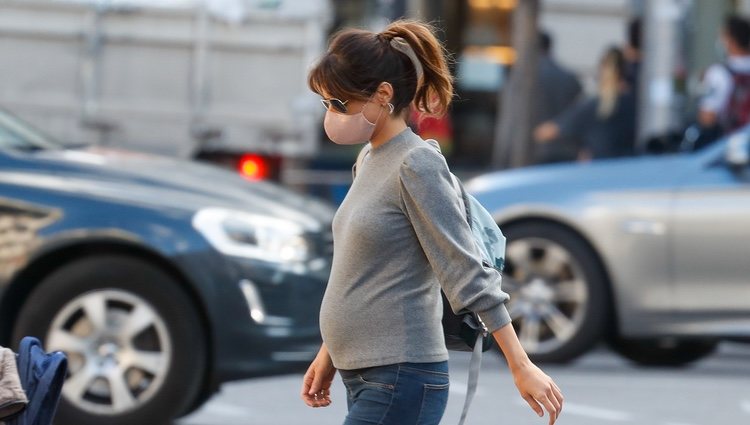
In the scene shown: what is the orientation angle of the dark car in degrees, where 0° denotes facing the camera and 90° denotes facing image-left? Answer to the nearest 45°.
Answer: approximately 270°

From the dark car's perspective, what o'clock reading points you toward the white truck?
The white truck is roughly at 9 o'clock from the dark car.

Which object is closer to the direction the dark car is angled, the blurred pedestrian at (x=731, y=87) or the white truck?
the blurred pedestrian

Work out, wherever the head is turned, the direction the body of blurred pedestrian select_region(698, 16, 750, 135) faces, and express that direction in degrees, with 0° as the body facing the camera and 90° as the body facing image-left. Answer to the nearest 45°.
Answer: approximately 135°

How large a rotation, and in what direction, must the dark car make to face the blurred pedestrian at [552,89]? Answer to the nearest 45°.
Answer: approximately 45° to its left

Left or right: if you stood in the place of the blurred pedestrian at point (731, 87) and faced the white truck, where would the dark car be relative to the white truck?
left

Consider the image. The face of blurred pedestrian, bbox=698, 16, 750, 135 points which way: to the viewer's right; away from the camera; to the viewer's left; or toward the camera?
to the viewer's left

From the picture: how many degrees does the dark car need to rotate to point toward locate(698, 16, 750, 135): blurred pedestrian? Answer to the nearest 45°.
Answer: approximately 45° to its left

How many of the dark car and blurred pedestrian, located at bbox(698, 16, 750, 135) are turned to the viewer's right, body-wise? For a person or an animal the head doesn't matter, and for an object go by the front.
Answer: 1

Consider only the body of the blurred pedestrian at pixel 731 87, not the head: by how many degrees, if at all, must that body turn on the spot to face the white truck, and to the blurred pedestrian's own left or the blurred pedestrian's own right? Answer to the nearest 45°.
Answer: approximately 45° to the blurred pedestrian's own left
